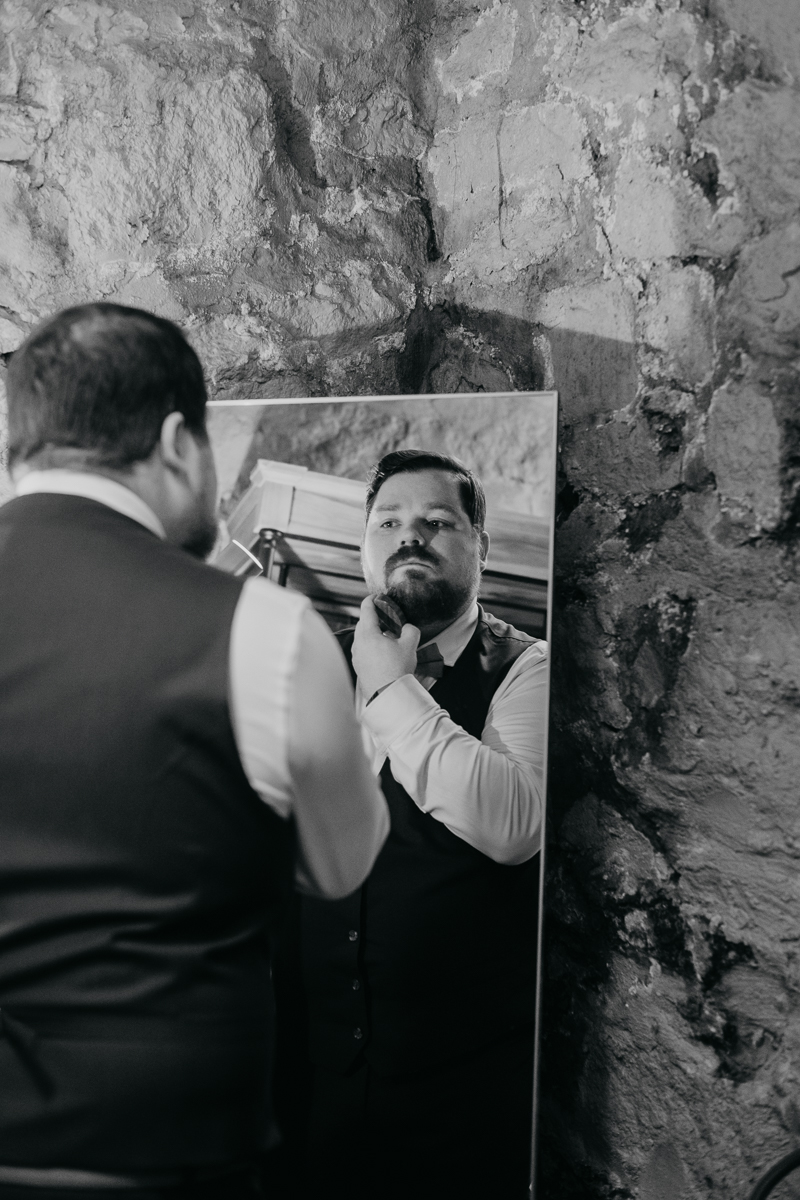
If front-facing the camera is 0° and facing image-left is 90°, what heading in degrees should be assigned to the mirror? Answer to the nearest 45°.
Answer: approximately 0°

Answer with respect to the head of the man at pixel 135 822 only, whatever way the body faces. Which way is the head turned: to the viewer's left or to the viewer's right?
to the viewer's right

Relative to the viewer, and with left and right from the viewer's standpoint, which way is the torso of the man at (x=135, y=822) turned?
facing away from the viewer and to the right of the viewer

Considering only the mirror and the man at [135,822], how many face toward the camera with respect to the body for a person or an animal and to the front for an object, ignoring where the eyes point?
1
